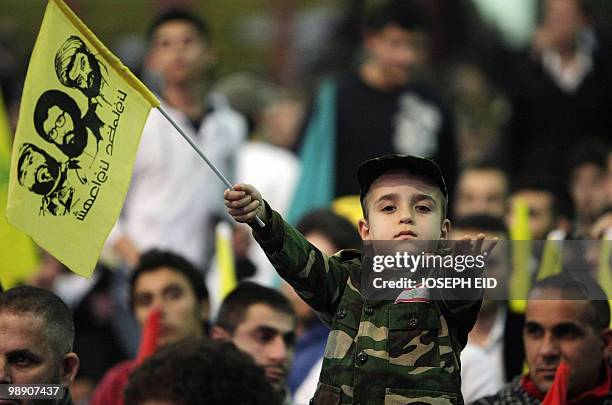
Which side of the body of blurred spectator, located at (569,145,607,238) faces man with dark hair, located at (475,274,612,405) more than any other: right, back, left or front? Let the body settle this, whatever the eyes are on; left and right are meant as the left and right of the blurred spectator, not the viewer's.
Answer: front

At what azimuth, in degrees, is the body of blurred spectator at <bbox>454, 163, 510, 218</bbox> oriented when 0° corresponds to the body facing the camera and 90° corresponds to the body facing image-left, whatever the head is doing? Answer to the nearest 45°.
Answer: approximately 0°

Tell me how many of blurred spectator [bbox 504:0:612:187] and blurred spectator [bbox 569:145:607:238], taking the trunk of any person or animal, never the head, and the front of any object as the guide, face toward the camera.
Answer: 2

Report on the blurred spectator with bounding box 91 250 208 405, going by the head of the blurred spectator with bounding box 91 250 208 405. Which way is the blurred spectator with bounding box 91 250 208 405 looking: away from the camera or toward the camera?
toward the camera

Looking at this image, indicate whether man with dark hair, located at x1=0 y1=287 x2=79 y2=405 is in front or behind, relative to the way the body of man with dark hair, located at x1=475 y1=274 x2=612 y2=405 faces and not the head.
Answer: in front

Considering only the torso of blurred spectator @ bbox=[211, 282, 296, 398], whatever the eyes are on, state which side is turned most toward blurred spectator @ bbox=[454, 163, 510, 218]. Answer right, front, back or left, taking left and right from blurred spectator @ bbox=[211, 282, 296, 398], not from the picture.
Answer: left

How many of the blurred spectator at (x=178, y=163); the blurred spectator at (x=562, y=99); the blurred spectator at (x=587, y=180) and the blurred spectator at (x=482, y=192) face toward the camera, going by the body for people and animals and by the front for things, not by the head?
4

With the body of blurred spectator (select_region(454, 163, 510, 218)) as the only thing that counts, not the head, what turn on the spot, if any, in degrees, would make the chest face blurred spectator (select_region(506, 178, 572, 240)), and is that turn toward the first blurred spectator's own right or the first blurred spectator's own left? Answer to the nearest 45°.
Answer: approximately 45° to the first blurred spectator's own left

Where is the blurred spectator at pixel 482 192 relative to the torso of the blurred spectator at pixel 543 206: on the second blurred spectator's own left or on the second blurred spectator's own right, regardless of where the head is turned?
on the second blurred spectator's own right

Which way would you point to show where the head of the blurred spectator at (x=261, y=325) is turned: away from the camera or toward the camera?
toward the camera

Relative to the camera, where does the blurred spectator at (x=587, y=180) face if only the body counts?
toward the camera

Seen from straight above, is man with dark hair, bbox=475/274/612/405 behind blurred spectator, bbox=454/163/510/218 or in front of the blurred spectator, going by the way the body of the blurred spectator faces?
in front
